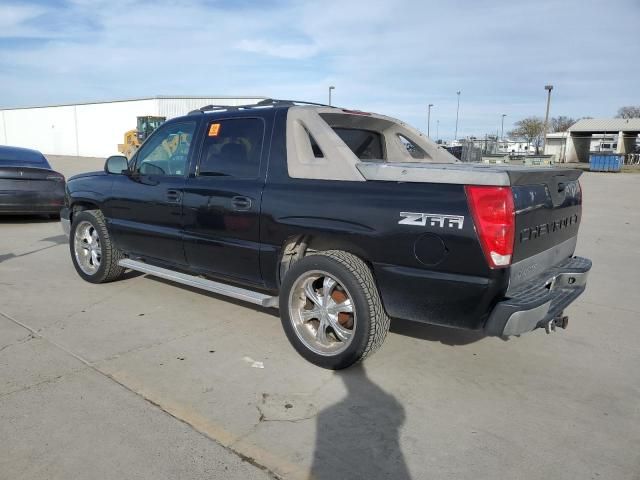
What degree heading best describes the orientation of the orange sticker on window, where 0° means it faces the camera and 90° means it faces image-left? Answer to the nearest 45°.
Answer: approximately 45°

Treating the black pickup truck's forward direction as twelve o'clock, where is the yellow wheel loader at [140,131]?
The yellow wheel loader is roughly at 1 o'clock from the black pickup truck.

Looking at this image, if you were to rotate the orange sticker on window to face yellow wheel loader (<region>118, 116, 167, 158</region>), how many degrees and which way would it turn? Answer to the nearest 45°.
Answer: approximately 135° to its right

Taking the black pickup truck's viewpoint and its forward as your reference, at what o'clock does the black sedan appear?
The black sedan is roughly at 12 o'clock from the black pickup truck.

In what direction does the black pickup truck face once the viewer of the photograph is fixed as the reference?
facing away from the viewer and to the left of the viewer
